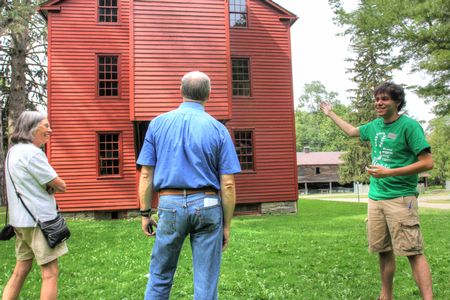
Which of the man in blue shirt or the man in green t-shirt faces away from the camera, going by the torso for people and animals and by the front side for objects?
the man in blue shirt

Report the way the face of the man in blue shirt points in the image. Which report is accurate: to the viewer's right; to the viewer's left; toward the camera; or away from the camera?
away from the camera

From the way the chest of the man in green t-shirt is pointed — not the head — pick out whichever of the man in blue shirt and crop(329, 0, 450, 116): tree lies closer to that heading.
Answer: the man in blue shirt

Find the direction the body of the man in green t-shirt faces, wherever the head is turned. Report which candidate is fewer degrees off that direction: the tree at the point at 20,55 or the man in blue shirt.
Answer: the man in blue shirt

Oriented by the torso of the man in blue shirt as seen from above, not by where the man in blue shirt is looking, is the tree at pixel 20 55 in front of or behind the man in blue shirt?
in front

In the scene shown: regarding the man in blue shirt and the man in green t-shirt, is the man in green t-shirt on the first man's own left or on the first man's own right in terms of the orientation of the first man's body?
on the first man's own right

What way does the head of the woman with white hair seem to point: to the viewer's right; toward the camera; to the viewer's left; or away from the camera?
to the viewer's right

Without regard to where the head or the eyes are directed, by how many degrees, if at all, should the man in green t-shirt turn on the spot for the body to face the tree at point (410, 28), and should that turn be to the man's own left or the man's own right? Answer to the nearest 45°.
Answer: approximately 135° to the man's own right

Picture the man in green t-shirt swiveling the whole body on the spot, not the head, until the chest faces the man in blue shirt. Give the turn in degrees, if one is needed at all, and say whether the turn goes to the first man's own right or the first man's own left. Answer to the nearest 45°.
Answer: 0° — they already face them

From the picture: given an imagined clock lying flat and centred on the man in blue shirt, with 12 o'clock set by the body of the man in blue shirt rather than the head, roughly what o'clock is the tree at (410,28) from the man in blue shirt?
The tree is roughly at 1 o'clock from the man in blue shirt.

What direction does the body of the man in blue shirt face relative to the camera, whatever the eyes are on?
away from the camera

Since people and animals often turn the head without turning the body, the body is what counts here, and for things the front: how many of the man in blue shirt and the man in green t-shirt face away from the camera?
1

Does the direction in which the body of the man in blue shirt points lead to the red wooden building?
yes

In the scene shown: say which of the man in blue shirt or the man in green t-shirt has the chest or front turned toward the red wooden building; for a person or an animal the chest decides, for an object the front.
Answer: the man in blue shirt

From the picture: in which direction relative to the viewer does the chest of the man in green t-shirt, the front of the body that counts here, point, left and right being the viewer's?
facing the viewer and to the left of the viewer
